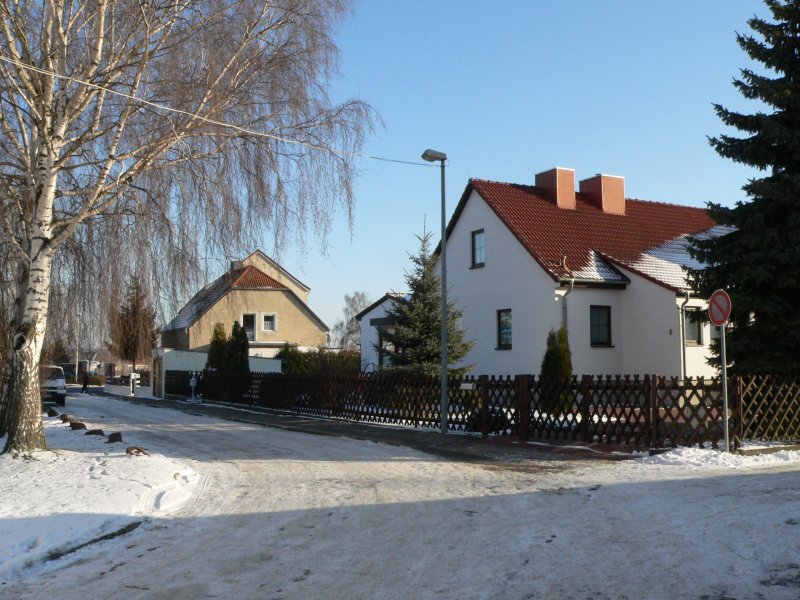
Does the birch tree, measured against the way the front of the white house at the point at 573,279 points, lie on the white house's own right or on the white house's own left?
on the white house's own right

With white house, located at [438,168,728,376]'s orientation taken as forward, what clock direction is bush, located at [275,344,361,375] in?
The bush is roughly at 6 o'clock from the white house.

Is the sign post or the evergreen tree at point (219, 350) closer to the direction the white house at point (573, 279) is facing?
the sign post

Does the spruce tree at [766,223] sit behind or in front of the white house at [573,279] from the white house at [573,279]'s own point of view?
in front

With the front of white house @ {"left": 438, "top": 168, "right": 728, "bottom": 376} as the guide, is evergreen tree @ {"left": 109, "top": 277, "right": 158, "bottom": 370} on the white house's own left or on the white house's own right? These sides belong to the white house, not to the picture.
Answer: on the white house's own right

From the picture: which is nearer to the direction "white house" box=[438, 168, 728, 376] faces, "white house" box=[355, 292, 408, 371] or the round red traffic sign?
the round red traffic sign

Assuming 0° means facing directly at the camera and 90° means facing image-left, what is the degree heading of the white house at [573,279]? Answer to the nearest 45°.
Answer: approximately 315°

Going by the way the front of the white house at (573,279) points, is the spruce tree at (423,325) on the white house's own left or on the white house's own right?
on the white house's own right
